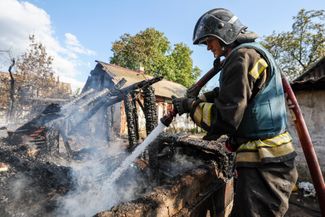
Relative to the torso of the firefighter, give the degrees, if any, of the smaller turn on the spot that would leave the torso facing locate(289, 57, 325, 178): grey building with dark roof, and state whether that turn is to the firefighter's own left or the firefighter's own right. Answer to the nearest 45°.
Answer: approximately 90° to the firefighter's own right

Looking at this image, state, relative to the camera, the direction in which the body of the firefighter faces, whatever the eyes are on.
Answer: to the viewer's left

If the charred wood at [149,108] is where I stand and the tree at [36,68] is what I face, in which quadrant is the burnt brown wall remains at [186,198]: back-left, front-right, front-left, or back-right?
back-left

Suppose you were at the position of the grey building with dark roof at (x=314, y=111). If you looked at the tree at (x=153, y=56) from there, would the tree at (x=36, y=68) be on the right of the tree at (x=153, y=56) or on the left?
left

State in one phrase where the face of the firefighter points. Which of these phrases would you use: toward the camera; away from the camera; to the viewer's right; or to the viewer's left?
to the viewer's left
